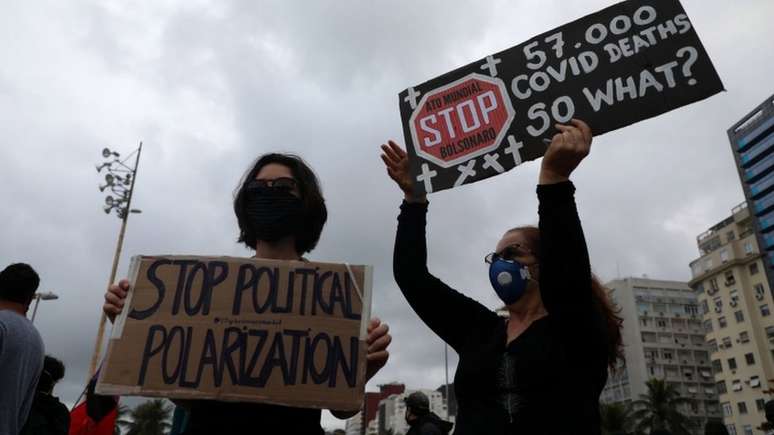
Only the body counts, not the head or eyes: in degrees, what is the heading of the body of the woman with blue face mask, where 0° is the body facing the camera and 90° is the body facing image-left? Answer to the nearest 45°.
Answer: approximately 45°

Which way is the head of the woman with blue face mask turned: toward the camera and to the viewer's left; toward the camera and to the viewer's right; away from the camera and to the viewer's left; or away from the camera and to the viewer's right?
toward the camera and to the viewer's left

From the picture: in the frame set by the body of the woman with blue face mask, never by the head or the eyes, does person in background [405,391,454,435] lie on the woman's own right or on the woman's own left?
on the woman's own right

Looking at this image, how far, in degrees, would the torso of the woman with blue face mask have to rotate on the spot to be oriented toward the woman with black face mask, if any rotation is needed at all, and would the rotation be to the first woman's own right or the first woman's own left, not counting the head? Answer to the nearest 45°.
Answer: approximately 45° to the first woman's own right

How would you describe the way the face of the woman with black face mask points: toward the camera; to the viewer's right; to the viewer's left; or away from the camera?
toward the camera
